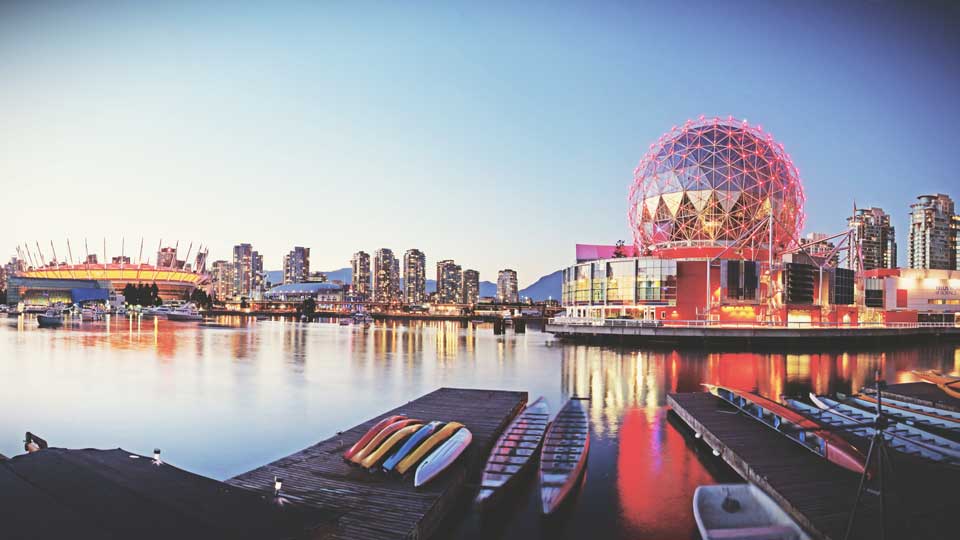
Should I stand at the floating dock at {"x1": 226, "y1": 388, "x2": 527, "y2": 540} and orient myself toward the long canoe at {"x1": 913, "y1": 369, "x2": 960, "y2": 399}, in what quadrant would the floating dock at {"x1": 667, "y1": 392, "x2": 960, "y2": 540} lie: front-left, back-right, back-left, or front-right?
front-right
